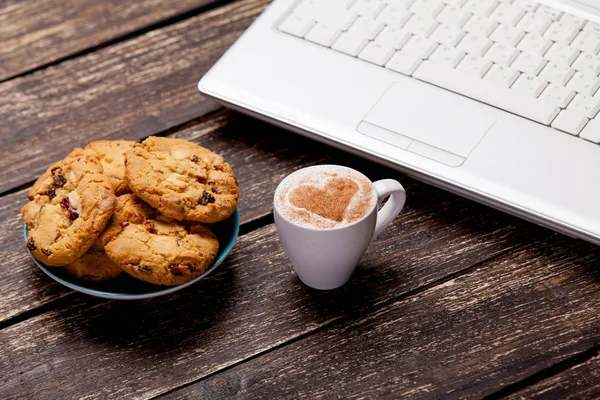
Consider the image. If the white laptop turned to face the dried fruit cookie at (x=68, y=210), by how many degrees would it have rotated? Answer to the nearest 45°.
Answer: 0° — it already faces it

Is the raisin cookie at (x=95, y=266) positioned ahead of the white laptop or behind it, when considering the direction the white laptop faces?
ahead

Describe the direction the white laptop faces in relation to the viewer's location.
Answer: facing the viewer and to the left of the viewer

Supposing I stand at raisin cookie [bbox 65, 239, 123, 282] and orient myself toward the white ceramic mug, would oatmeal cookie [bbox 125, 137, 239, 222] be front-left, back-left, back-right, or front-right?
front-left
